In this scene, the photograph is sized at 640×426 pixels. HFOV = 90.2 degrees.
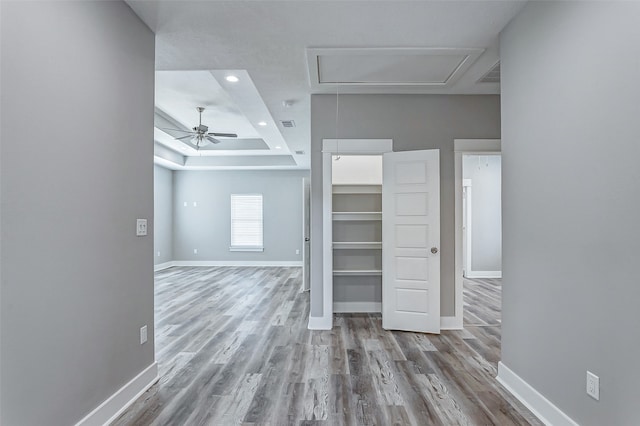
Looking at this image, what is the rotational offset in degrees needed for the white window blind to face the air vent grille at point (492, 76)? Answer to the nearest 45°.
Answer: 0° — it already faces it

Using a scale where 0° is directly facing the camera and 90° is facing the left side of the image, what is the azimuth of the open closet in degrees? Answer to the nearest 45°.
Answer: approximately 0°

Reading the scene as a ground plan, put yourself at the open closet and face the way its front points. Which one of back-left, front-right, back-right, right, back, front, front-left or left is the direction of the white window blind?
back-right

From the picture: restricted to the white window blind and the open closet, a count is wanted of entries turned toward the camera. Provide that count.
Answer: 2

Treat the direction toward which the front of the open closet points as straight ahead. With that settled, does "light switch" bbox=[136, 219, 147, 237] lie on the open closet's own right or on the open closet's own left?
on the open closet's own right

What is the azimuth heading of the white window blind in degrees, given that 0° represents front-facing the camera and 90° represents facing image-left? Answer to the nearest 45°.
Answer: approximately 0°

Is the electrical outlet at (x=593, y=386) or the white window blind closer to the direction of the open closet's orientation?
the electrical outlet
